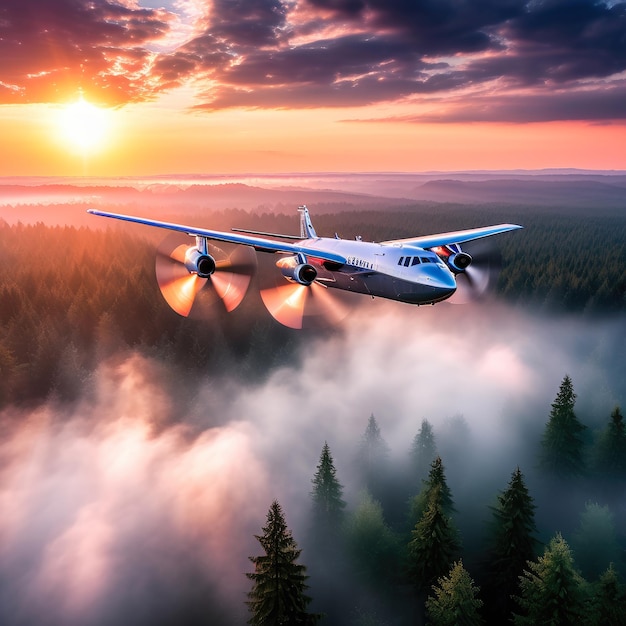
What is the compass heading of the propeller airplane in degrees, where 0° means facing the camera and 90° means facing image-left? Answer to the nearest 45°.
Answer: approximately 315°
